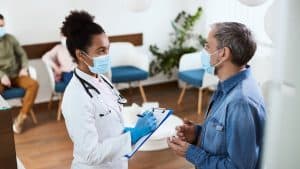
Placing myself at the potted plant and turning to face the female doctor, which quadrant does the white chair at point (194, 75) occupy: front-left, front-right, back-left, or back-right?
front-left

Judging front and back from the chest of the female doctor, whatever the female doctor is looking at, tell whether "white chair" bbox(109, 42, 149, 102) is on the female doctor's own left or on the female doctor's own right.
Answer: on the female doctor's own left

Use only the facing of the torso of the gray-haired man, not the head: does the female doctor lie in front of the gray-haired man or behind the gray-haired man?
in front

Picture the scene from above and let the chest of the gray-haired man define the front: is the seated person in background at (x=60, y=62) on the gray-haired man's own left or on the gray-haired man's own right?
on the gray-haired man's own right

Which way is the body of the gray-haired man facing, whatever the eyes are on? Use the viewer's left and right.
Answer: facing to the left of the viewer

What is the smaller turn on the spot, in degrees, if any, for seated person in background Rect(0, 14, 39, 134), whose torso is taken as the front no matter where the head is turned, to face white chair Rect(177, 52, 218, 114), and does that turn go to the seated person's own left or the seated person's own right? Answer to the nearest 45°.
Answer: approximately 90° to the seated person's own left

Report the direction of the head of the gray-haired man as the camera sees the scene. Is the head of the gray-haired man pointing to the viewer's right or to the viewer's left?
to the viewer's left

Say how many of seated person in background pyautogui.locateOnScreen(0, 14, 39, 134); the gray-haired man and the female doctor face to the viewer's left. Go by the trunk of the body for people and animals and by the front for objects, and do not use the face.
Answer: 1

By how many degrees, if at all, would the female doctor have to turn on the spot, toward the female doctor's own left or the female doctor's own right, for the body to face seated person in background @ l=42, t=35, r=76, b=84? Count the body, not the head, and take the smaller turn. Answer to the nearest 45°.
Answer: approximately 135° to the female doctor's own left

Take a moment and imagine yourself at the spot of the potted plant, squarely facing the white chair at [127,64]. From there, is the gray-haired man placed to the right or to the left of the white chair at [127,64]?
left

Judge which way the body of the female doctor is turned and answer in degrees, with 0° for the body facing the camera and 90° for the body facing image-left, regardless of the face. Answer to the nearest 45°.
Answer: approximately 315°

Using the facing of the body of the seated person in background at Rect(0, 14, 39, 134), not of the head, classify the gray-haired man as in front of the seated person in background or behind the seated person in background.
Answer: in front

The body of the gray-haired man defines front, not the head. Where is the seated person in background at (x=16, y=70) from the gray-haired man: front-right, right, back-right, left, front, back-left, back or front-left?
front-right

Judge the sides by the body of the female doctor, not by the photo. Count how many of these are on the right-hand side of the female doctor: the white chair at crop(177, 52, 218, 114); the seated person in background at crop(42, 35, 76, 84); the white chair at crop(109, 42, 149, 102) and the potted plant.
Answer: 0
